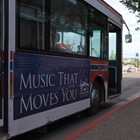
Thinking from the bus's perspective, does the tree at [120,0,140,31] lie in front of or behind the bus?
in front

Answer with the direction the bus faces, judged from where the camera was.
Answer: facing away from the viewer and to the right of the viewer
